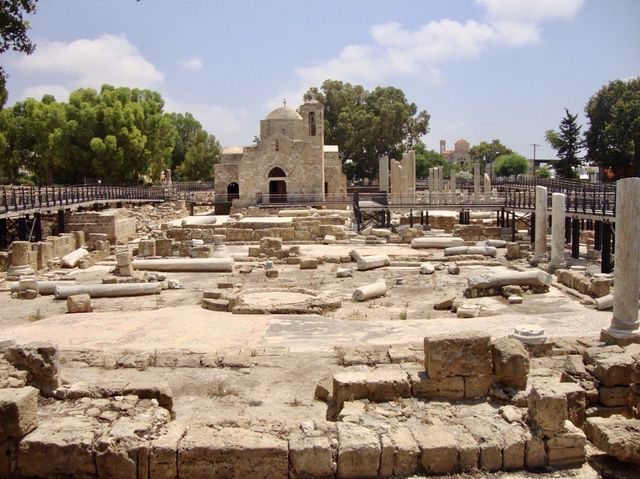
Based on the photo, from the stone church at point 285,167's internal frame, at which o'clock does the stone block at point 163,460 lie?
The stone block is roughly at 12 o'clock from the stone church.

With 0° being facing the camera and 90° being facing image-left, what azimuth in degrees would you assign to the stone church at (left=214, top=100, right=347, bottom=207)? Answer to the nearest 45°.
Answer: approximately 0°

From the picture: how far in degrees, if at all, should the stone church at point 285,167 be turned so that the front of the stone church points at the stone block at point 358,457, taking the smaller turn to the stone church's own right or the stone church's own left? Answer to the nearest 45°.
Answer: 0° — it already faces it

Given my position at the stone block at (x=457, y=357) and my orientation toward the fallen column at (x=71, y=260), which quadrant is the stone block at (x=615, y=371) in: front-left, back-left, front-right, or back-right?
back-right

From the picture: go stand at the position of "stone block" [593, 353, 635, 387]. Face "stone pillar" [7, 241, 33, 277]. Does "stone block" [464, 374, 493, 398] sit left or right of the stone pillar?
left

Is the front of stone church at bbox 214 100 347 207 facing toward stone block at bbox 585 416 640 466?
yes

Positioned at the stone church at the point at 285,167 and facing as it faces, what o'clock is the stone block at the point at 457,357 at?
The stone block is roughly at 12 o'clock from the stone church.

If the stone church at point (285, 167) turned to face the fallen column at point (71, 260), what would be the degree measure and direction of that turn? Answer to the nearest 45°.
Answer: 0° — it already faces it

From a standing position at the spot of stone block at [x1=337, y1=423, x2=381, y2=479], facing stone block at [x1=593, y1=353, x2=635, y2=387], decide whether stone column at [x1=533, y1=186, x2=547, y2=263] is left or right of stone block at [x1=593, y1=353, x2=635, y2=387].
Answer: left

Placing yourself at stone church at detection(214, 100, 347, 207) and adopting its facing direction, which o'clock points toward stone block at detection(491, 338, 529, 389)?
The stone block is roughly at 12 o'clock from the stone church.

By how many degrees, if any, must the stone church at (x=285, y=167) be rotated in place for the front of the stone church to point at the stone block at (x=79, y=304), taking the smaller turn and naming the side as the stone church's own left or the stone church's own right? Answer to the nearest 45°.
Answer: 0° — it already faces it
